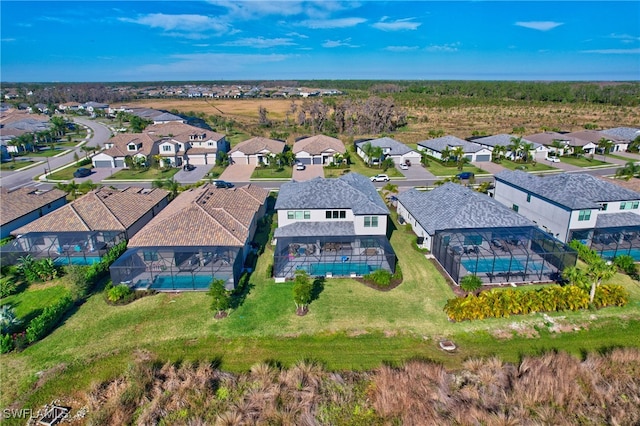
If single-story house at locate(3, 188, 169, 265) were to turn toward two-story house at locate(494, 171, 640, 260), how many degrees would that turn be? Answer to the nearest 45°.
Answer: approximately 90° to its right

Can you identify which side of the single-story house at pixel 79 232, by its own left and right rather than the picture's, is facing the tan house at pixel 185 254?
right

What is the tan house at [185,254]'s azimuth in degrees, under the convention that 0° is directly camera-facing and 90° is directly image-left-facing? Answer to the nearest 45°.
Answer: approximately 180°

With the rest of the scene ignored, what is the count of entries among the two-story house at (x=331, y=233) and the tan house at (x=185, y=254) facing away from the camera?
2

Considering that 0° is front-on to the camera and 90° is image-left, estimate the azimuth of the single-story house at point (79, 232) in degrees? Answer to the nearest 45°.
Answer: approximately 225°

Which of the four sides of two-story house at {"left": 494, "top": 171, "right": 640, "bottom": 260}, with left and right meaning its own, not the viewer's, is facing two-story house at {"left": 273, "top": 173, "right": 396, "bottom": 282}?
left

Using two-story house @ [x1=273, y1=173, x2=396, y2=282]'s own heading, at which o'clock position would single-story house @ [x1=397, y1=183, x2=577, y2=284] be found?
The single-story house is roughly at 3 o'clock from the two-story house.

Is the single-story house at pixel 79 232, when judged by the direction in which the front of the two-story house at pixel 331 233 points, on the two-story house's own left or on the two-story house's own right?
on the two-story house's own left

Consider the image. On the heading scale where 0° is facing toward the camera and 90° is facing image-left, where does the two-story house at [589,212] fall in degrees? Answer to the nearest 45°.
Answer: approximately 135°

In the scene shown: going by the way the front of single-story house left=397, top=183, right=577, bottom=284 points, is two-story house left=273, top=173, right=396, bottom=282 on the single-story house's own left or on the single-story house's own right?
on the single-story house's own left

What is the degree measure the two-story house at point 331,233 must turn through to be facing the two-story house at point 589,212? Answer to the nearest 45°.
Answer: approximately 90° to its right

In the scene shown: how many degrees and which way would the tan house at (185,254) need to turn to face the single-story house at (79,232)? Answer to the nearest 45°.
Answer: approximately 45° to its left

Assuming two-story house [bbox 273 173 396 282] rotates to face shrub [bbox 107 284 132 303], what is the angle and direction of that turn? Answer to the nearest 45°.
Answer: approximately 135° to its left

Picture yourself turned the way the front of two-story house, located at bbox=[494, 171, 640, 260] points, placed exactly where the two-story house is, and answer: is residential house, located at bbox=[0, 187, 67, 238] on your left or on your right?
on your left

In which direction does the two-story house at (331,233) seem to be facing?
away from the camera

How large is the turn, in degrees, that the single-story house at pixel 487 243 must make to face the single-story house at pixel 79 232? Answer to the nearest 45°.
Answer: approximately 45° to its left
